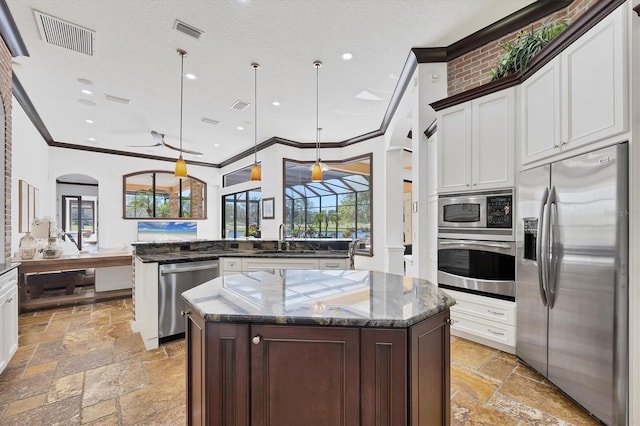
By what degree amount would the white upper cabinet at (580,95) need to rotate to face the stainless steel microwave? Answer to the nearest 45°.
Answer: approximately 90° to its right

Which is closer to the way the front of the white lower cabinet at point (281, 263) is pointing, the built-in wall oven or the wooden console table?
the built-in wall oven

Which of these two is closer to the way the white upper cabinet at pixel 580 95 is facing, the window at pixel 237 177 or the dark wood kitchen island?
the dark wood kitchen island

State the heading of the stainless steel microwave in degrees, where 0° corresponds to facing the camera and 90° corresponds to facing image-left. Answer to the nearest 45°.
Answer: approximately 45°

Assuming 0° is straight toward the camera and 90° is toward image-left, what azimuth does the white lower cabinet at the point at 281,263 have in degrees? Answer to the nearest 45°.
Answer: approximately 0°

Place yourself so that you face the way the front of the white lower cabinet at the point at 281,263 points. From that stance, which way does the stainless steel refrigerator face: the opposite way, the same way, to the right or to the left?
to the right

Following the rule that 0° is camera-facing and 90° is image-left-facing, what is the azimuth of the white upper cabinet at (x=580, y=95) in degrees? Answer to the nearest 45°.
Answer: approximately 45°

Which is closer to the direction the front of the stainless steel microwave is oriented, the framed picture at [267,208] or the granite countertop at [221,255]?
the granite countertop

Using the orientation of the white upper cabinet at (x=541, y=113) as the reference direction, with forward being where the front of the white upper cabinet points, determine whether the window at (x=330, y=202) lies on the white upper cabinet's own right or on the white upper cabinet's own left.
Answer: on the white upper cabinet's own right

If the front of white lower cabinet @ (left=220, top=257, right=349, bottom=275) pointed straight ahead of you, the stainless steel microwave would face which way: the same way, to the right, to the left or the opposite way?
to the right
